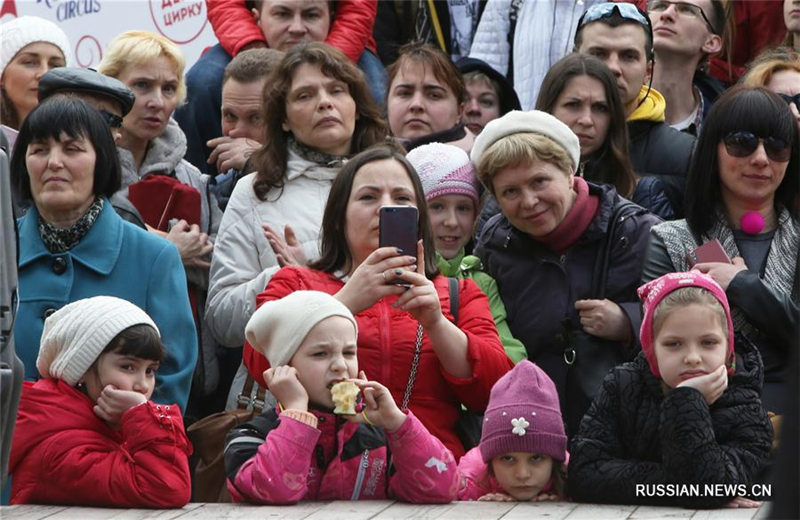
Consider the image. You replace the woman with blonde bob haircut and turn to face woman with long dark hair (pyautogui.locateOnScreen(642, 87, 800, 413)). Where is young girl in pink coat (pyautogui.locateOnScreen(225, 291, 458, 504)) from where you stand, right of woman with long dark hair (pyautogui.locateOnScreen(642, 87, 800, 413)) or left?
right

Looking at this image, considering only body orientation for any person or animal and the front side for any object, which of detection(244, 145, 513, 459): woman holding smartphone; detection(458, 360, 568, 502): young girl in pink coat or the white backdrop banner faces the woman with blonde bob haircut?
the white backdrop banner

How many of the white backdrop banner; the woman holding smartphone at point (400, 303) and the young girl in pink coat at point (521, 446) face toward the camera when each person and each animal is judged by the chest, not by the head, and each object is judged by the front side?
3

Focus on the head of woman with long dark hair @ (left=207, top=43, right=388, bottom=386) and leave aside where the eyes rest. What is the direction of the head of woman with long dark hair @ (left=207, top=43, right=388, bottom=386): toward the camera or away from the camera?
toward the camera

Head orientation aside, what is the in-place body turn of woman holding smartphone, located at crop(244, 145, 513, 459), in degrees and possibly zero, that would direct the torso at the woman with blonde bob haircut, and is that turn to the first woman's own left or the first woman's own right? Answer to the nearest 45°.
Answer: approximately 135° to the first woman's own right

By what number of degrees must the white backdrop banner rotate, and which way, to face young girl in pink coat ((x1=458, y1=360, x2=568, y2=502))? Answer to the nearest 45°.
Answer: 0° — it already faces them

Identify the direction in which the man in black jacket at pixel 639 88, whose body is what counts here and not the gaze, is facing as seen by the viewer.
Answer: toward the camera

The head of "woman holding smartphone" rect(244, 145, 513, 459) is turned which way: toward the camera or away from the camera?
toward the camera

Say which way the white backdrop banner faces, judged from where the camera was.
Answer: facing the viewer

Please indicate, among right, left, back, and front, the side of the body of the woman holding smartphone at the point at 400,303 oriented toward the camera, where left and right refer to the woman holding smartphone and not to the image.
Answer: front

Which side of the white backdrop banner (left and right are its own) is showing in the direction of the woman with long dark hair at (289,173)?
front

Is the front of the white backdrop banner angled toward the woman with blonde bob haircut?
yes

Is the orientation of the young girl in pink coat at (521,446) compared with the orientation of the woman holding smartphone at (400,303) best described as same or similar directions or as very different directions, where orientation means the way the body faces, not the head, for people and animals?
same or similar directions

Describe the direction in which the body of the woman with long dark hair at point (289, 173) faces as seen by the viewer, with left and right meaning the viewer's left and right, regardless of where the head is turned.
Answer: facing the viewer and to the right of the viewer

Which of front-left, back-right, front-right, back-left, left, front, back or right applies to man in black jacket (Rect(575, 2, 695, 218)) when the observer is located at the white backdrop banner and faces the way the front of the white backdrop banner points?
front-left

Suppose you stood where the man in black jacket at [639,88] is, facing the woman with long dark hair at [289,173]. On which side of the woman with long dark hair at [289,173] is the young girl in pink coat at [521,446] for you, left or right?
left
